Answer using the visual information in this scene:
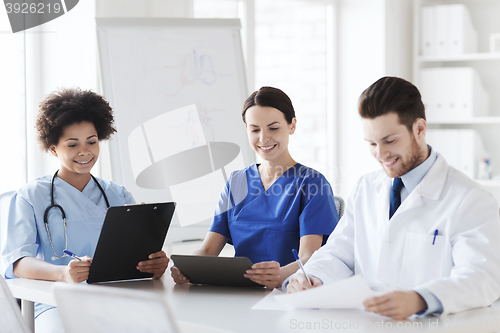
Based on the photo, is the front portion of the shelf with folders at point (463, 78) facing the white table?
yes

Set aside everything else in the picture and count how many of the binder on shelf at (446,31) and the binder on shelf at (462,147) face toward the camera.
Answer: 2

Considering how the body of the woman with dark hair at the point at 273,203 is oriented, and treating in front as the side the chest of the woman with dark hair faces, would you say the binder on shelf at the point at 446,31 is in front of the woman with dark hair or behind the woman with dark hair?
behind

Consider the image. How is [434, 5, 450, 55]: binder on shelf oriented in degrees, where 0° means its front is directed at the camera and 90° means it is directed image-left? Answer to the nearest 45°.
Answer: approximately 0°

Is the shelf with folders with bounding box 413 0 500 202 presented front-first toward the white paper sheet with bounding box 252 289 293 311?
yes

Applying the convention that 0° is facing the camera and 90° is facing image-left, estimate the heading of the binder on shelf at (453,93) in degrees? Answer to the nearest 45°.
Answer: approximately 0°
